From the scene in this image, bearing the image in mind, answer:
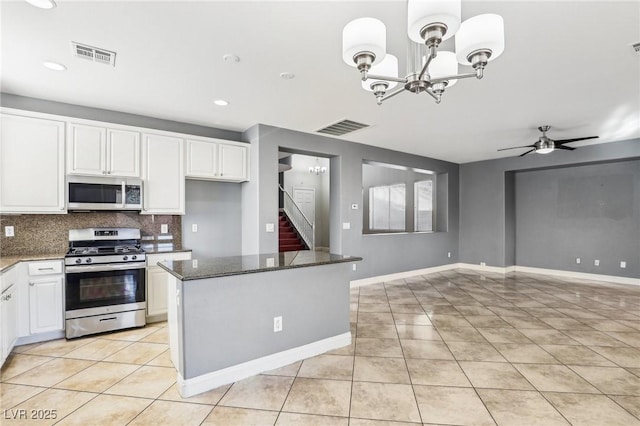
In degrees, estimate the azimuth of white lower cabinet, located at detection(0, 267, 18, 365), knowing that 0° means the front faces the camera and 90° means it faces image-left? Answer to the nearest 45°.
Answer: approximately 270°

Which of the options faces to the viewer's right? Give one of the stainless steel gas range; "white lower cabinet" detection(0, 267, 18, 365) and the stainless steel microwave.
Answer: the white lower cabinet

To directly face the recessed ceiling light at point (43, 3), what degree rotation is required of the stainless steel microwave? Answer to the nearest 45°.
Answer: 0° — it already faces it

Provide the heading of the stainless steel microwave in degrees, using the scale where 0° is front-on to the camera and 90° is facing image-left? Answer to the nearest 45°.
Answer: approximately 0°

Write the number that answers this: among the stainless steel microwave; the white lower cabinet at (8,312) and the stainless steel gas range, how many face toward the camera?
2

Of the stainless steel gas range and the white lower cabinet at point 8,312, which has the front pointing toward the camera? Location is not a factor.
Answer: the stainless steel gas range

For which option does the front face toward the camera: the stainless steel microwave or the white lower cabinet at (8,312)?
the stainless steel microwave

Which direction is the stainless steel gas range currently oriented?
toward the camera

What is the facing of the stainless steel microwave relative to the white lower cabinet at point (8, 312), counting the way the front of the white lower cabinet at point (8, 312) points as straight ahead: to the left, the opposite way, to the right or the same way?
to the right

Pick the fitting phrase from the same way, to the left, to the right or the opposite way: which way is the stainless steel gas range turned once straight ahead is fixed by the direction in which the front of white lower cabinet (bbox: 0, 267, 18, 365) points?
to the right
